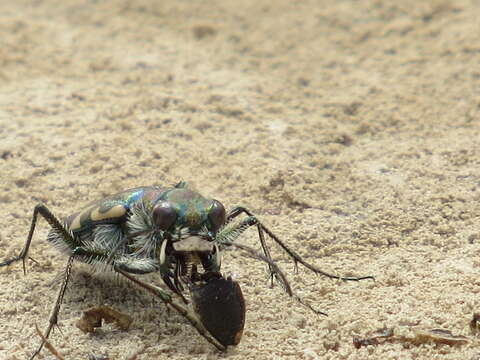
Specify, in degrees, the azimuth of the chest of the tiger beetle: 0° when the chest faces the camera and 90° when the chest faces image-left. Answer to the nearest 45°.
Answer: approximately 315°
